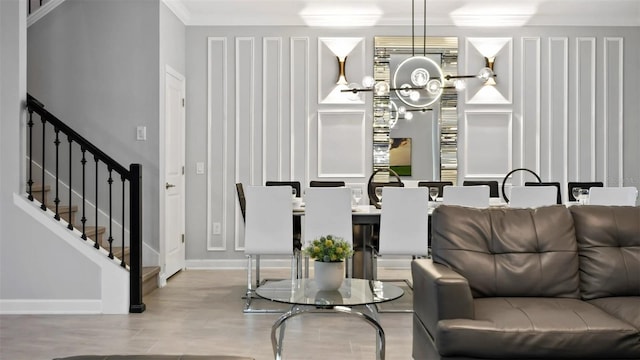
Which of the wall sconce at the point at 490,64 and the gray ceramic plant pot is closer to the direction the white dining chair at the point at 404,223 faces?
the wall sconce

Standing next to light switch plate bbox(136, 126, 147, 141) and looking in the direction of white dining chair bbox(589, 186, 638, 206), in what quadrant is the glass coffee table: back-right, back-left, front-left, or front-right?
front-right

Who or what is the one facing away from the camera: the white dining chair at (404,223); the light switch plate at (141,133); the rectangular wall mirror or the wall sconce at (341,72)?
the white dining chair

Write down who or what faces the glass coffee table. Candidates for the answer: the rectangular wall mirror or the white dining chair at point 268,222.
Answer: the rectangular wall mirror

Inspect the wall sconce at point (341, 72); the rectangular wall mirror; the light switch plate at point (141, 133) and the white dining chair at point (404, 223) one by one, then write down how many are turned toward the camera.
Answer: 3

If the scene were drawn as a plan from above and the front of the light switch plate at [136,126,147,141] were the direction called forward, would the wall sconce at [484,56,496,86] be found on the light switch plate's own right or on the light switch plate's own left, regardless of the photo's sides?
on the light switch plate's own left

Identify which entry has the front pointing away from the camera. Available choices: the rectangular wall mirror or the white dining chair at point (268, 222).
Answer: the white dining chair

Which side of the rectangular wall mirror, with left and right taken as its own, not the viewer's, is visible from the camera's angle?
front

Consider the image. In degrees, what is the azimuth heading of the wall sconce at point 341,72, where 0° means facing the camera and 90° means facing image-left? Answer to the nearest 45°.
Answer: approximately 0°

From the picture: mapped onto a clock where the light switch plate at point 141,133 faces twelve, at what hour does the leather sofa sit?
The leather sofa is roughly at 11 o'clock from the light switch plate.

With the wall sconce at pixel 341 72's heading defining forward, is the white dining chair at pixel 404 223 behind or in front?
in front

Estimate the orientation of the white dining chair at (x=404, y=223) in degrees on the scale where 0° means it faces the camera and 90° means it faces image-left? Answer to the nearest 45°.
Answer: approximately 180°

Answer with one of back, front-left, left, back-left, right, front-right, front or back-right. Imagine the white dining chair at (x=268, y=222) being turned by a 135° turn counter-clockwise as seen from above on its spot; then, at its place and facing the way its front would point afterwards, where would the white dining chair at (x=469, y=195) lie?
back-left

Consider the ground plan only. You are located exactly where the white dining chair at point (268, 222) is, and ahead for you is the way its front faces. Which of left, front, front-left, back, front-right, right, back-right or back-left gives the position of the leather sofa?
back-right

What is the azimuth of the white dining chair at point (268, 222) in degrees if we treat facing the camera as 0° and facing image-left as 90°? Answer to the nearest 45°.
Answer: approximately 180°

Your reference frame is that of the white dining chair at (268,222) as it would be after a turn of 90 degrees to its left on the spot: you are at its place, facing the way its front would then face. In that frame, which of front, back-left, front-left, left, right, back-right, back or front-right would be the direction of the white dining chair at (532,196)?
back

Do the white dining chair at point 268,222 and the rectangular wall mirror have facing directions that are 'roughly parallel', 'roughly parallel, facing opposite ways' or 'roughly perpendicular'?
roughly parallel, facing opposite ways

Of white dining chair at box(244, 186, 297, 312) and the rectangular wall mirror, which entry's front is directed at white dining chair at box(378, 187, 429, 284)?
the rectangular wall mirror
